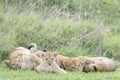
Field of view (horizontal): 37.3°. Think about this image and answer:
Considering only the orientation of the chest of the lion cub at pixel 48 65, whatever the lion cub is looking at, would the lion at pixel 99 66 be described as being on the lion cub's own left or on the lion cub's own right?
on the lion cub's own left

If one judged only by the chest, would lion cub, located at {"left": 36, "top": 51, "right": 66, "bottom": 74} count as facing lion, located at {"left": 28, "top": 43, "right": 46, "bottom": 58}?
no

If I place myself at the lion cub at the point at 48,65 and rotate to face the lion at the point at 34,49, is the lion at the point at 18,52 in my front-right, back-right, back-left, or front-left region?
front-left

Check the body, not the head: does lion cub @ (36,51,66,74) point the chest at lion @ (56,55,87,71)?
no

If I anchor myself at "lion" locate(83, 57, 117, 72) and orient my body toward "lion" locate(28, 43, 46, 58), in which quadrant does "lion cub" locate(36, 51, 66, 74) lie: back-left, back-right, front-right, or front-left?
front-left
